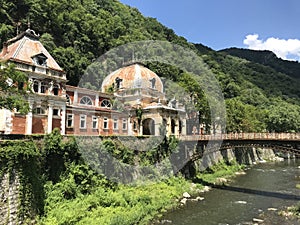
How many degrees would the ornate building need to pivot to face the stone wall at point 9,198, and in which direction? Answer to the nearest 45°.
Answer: approximately 45° to its right

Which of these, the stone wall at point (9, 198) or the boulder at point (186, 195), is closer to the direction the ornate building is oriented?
the boulder

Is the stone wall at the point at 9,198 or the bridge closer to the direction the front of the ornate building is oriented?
the bridge

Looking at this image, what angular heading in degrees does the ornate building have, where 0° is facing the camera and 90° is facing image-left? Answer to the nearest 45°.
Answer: approximately 315°
